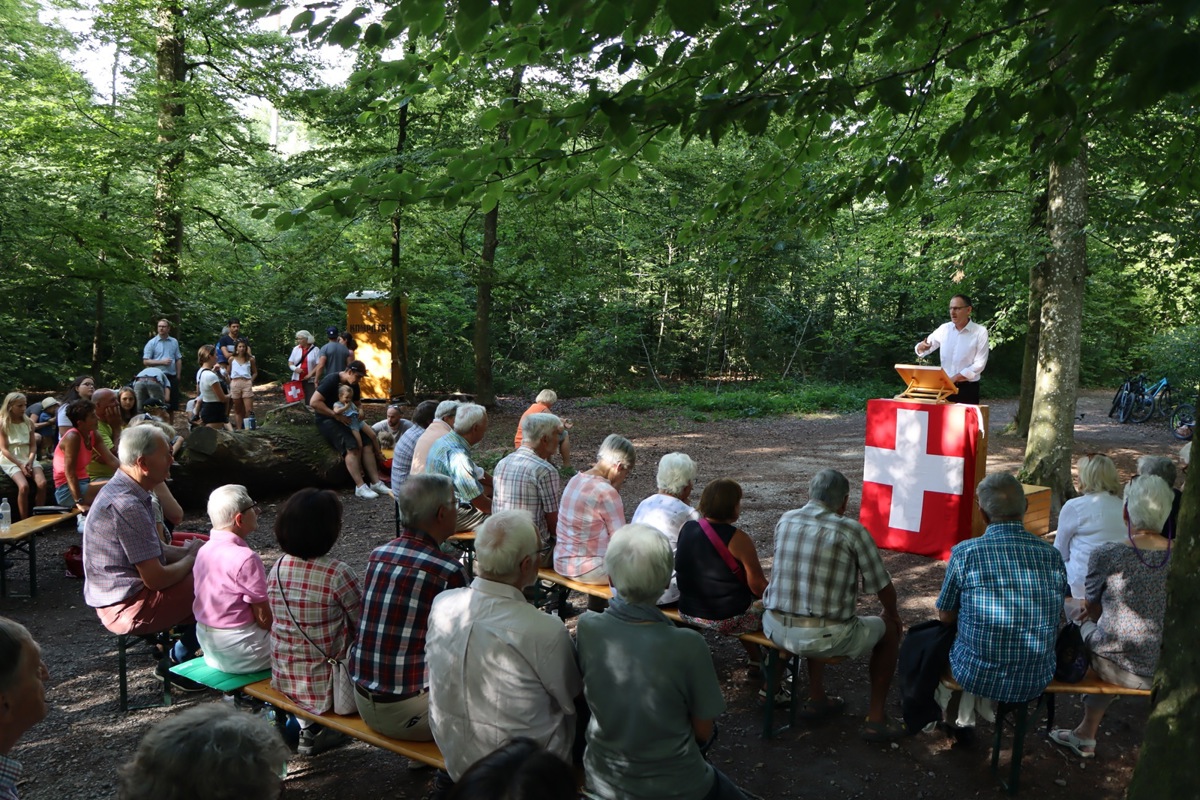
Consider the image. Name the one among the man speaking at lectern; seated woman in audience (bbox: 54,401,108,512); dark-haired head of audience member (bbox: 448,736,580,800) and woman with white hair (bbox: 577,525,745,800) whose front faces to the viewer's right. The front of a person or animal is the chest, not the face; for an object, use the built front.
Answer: seated woman in audience (bbox: 54,401,108,512)

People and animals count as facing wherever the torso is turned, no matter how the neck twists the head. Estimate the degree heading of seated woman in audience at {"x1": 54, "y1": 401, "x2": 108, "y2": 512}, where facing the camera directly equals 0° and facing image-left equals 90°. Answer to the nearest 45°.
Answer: approximately 270°

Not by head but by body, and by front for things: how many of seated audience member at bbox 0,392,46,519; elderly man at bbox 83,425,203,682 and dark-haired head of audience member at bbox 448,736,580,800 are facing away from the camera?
1

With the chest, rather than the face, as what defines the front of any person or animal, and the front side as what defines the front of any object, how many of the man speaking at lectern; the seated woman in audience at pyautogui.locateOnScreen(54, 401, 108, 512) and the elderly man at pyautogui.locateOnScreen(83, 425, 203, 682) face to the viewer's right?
2

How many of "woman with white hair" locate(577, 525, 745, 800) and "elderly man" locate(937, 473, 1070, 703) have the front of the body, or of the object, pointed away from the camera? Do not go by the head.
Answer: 2

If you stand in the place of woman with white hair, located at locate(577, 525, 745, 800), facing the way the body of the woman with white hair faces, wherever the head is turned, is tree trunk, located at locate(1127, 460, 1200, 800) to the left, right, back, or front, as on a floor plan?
right

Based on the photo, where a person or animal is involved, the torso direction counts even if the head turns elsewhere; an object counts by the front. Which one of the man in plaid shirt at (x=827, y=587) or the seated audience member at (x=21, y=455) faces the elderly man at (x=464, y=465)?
the seated audience member

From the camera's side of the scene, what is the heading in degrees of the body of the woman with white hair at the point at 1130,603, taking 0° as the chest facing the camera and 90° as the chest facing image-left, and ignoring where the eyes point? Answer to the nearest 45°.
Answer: approximately 135°

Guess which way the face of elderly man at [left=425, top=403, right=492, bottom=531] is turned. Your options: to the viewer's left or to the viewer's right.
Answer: to the viewer's right

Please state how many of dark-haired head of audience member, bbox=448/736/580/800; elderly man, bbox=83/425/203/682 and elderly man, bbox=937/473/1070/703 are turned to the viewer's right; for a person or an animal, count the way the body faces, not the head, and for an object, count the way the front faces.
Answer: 1

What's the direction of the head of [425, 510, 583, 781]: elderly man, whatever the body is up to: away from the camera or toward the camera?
away from the camera

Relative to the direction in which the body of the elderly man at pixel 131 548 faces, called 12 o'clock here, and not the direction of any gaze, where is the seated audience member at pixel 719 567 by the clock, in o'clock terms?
The seated audience member is roughly at 1 o'clock from the elderly man.

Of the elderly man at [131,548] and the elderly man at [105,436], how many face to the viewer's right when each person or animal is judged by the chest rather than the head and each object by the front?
2

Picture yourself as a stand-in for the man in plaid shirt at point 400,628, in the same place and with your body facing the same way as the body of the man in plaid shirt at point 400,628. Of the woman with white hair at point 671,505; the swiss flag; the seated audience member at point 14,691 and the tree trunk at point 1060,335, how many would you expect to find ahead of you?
3

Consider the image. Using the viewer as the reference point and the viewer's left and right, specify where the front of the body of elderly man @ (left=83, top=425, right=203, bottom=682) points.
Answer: facing to the right of the viewer

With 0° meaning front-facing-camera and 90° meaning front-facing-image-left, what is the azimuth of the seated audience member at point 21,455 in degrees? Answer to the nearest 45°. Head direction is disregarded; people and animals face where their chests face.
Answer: approximately 315°
